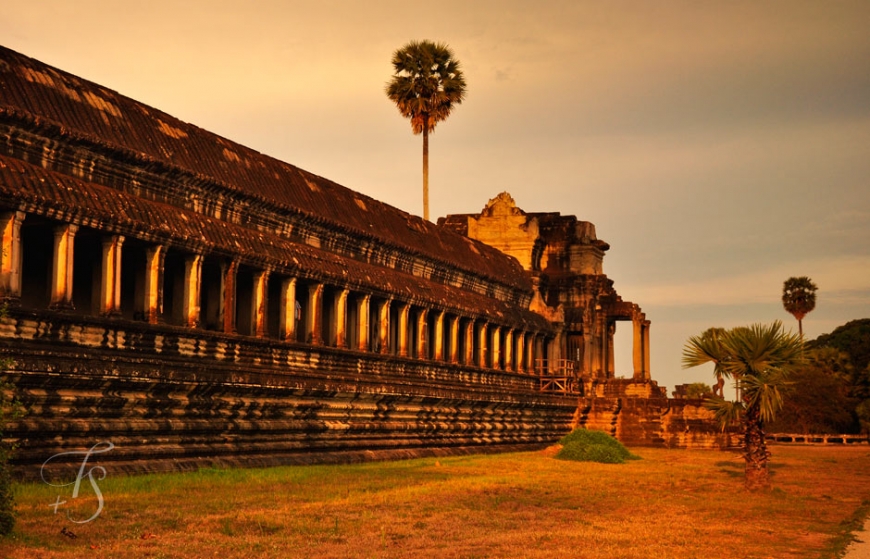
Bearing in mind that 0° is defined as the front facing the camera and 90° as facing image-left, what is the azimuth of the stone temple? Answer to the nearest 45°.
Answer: approximately 315°

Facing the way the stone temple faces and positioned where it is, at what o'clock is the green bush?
The green bush is roughly at 9 o'clock from the stone temple.
